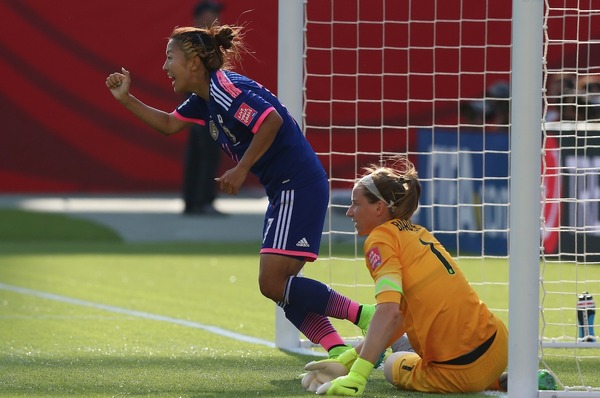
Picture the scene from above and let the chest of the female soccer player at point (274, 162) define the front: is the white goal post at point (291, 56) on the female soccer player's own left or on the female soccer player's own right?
on the female soccer player's own right

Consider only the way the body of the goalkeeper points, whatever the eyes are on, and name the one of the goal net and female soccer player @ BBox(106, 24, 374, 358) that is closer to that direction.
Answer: the female soccer player

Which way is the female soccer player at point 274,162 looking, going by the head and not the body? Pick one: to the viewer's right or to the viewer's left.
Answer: to the viewer's left

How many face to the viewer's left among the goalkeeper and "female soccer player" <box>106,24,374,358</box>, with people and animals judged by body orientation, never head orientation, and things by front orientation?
2

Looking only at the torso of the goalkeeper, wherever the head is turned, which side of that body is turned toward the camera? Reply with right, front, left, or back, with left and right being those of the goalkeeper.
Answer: left

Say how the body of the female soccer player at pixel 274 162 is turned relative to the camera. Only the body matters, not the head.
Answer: to the viewer's left

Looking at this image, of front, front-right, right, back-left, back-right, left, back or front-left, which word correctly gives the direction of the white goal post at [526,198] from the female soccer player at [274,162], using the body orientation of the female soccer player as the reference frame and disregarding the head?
back-left

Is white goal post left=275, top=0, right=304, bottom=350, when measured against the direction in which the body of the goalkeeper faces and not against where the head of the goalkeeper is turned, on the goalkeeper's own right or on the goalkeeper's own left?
on the goalkeeper's own right
